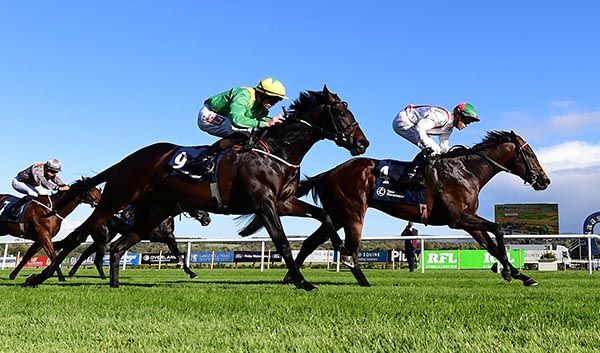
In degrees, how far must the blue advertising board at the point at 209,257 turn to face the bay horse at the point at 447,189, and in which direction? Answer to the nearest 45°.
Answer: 0° — it already faces it

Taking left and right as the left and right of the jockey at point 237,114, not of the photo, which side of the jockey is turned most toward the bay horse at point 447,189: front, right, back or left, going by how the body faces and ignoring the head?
front

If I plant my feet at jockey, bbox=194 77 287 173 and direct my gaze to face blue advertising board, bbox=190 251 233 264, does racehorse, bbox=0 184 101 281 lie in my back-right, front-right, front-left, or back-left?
front-left

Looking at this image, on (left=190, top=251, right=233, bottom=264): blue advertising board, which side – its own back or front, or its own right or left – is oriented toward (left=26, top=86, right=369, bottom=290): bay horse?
front

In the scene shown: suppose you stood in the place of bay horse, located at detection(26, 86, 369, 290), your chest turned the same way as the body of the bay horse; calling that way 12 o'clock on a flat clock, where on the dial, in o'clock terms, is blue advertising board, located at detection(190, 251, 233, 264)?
The blue advertising board is roughly at 9 o'clock from the bay horse.

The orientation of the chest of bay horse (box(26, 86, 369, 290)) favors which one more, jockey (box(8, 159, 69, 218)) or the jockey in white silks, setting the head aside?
the jockey in white silks

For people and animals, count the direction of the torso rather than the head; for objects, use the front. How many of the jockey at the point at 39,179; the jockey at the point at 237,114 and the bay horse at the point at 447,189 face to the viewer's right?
3

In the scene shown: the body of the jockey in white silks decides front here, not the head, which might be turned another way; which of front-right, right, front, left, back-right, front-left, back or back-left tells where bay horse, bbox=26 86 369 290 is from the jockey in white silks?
back-right

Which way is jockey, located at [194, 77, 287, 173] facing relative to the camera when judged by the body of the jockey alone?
to the viewer's right

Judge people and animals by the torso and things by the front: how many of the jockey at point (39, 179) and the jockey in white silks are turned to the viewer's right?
2

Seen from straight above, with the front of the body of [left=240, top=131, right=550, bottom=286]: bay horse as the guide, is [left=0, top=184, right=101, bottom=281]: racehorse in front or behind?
behind

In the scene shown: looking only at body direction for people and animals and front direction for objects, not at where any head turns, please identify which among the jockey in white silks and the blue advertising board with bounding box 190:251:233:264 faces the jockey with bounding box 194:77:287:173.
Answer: the blue advertising board

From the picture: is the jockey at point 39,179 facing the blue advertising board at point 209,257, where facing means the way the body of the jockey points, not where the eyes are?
no

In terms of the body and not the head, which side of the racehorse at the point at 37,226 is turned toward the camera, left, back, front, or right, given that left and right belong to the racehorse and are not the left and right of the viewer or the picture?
right

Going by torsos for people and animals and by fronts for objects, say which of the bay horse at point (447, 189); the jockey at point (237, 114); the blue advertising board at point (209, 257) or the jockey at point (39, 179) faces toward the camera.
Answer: the blue advertising board

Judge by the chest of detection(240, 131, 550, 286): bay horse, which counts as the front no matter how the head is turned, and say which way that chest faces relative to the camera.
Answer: to the viewer's right

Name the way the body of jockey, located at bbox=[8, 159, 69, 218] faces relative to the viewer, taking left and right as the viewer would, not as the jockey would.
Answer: facing to the right of the viewer

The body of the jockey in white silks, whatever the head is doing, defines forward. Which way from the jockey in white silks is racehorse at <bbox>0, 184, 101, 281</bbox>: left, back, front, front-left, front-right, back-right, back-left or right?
back

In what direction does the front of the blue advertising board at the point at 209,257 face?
toward the camera
